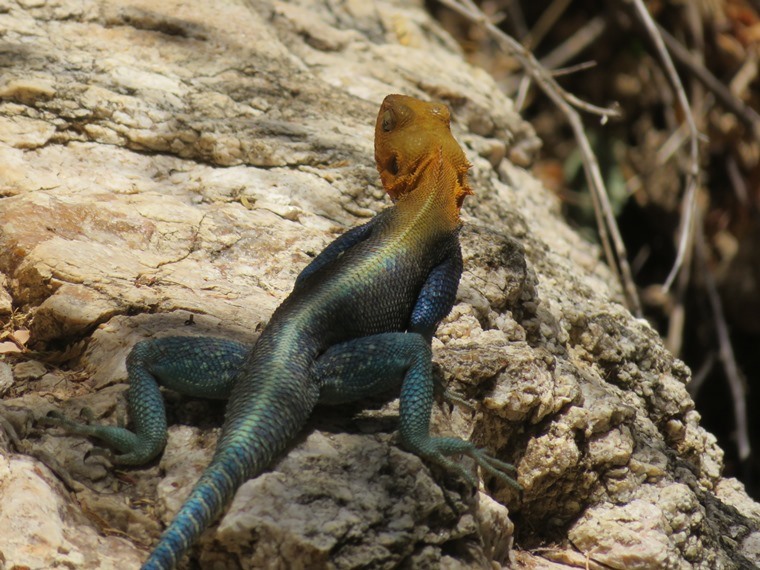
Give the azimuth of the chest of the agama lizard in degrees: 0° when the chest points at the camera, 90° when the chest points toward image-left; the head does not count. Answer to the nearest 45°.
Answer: approximately 225°
